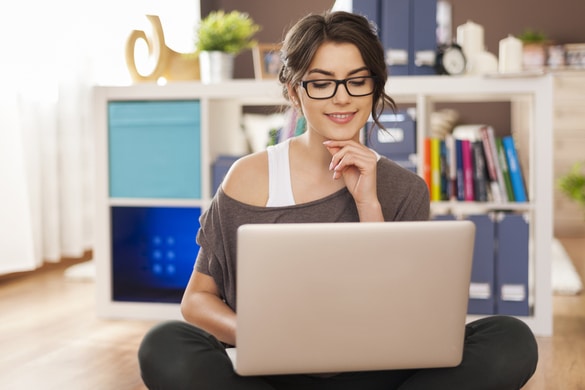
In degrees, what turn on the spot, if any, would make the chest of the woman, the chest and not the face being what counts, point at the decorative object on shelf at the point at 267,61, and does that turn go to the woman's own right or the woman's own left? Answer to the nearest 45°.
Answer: approximately 180°

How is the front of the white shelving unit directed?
toward the camera

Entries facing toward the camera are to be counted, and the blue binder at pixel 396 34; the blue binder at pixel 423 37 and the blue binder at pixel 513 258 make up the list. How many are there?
3

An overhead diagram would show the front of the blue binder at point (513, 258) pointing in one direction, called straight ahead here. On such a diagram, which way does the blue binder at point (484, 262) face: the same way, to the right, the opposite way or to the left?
the same way

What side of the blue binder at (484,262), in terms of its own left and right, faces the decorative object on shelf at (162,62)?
right

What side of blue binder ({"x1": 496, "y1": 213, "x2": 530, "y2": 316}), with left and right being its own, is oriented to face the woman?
front

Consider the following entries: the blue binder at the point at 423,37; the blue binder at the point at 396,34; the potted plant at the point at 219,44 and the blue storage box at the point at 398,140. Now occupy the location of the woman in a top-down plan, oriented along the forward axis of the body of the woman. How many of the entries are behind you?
4

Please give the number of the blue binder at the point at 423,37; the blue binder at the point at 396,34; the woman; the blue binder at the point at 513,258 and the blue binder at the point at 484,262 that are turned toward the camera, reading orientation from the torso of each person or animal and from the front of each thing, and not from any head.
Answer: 5

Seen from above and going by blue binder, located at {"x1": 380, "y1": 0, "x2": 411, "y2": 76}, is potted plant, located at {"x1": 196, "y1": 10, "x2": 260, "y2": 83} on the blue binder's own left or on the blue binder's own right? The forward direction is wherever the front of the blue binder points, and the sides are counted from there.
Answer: on the blue binder's own right

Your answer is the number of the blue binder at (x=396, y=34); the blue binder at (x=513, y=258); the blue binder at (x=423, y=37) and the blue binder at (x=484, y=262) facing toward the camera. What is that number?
4

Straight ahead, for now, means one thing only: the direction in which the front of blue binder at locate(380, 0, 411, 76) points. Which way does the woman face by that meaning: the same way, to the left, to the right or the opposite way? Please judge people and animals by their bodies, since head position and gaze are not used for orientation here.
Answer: the same way

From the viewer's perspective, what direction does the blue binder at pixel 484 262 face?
toward the camera

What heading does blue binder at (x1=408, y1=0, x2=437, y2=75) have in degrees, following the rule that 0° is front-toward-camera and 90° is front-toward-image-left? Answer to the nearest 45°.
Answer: approximately 0°

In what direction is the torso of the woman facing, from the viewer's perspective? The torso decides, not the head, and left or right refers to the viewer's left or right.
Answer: facing the viewer

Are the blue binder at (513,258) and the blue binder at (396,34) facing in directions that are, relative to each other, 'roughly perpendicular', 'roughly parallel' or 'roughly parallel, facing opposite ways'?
roughly parallel

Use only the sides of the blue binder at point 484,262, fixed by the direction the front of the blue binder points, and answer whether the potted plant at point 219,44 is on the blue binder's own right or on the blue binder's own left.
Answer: on the blue binder's own right
